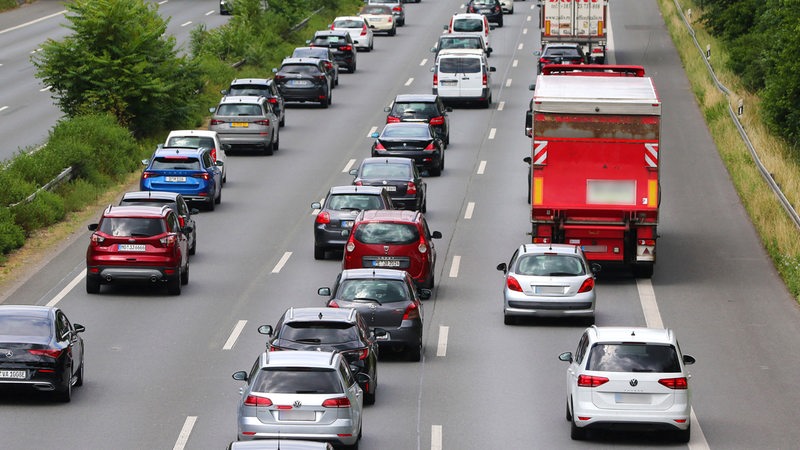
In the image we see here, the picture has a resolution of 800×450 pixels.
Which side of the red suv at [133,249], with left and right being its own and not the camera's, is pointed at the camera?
back

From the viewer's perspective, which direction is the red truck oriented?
away from the camera

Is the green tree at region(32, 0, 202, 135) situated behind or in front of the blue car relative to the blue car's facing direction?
in front

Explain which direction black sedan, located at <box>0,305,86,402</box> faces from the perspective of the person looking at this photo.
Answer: facing away from the viewer

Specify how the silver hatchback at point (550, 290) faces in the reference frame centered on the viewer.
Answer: facing away from the viewer

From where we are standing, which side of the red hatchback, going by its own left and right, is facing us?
back

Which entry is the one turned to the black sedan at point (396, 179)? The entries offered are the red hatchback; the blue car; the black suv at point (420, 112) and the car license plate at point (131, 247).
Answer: the red hatchback

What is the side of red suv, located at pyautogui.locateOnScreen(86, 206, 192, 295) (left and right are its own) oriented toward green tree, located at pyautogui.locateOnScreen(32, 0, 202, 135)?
front

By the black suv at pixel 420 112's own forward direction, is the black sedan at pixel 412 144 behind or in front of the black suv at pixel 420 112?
behind

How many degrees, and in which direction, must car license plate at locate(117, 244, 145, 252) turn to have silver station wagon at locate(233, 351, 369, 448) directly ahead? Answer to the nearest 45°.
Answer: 0° — it already faces it

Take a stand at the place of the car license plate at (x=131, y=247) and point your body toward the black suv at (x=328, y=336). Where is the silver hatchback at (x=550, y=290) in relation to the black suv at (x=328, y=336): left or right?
left

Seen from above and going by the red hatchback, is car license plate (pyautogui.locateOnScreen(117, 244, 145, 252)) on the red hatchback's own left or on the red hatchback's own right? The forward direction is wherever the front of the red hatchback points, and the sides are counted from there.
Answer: on the red hatchback's own left

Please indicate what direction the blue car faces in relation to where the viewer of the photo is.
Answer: facing away from the viewer

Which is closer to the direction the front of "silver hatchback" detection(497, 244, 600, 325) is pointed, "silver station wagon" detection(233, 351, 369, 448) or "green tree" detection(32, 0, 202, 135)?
the green tree

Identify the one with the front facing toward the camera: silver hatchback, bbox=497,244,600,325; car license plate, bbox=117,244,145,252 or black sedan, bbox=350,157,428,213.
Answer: the car license plate

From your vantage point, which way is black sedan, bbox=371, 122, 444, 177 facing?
away from the camera
